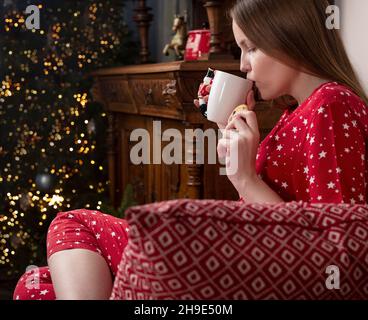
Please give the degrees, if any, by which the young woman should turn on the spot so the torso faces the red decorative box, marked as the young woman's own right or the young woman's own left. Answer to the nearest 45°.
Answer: approximately 90° to the young woman's own right

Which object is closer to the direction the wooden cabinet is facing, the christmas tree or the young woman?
the young woman

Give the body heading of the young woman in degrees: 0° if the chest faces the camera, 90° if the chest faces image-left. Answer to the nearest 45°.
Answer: approximately 90°

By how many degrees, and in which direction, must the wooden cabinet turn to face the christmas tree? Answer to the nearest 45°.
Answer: approximately 90° to its right

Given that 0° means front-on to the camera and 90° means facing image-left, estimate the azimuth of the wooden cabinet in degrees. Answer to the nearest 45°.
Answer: approximately 45°
